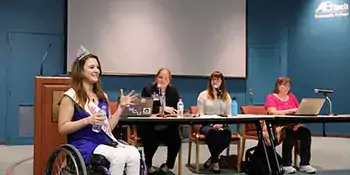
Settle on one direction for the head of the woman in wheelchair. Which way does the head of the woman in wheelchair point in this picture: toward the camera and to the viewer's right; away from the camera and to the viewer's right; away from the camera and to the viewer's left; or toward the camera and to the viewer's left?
toward the camera and to the viewer's right

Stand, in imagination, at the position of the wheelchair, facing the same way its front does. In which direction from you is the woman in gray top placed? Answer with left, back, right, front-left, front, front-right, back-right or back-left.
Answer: left

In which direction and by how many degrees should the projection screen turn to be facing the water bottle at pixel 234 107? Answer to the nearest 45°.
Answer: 0° — it already faces it

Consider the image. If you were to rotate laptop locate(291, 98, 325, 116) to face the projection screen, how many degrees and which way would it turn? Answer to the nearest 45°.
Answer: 0° — it already faces it

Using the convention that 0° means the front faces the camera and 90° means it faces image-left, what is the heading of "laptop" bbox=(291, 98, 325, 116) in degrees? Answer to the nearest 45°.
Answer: approximately 135°

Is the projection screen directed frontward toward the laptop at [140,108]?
yes

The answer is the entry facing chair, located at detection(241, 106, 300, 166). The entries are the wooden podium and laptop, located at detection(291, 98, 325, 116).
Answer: the laptop

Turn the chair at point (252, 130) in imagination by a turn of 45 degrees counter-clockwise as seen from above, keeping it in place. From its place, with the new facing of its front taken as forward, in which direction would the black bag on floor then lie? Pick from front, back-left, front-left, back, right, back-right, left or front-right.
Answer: right

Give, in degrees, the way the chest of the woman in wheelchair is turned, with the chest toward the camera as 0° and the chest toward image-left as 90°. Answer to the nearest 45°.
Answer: approximately 315°

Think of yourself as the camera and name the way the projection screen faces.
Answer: facing the viewer

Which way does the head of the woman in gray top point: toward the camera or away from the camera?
toward the camera

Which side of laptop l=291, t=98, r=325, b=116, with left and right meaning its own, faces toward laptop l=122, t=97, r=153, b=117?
left

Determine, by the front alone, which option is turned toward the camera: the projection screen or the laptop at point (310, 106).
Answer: the projection screen

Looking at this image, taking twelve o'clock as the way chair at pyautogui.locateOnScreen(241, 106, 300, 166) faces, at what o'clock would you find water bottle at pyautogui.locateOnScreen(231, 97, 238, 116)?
The water bottle is roughly at 2 o'clock from the chair.

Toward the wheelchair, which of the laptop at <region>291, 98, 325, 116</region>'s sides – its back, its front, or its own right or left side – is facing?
left
